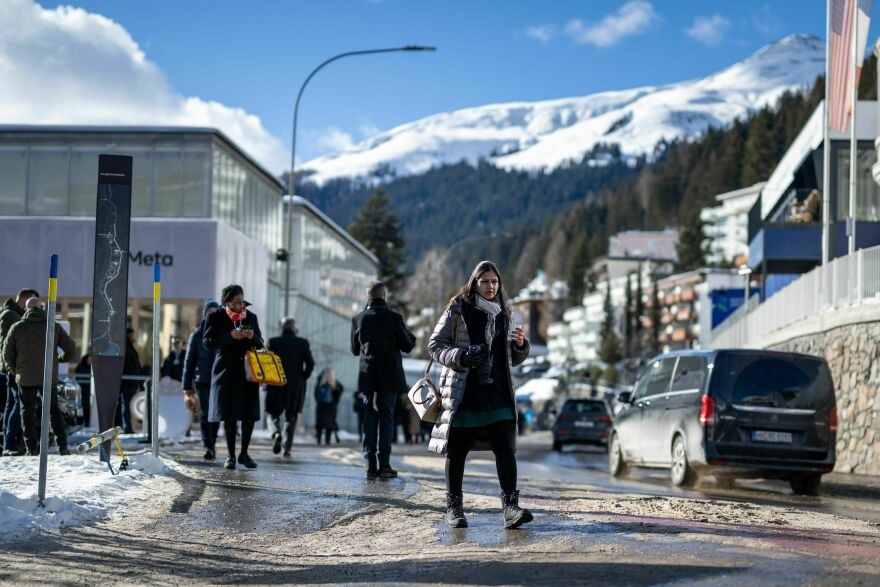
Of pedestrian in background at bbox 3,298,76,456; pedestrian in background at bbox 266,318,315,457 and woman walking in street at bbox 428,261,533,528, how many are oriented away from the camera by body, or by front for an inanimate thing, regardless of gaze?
2

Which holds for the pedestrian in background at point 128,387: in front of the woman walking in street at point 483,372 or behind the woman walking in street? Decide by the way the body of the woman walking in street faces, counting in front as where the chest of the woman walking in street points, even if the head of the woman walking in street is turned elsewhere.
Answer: behind

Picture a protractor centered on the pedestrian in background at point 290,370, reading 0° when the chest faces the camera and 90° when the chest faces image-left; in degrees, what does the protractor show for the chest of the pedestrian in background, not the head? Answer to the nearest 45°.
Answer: approximately 180°

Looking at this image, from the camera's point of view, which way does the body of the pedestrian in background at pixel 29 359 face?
away from the camera

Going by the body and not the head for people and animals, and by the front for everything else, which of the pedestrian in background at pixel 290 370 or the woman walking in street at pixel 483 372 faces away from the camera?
the pedestrian in background

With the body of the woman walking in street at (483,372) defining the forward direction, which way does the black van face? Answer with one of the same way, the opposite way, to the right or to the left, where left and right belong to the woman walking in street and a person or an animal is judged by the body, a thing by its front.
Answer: the opposite way

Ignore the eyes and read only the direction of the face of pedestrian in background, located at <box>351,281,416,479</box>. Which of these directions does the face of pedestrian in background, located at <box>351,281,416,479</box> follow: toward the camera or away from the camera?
away from the camera

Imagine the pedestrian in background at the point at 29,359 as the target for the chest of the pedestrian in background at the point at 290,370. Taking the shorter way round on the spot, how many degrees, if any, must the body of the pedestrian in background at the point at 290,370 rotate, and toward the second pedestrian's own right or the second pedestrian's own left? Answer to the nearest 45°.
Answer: approximately 135° to the second pedestrian's own left

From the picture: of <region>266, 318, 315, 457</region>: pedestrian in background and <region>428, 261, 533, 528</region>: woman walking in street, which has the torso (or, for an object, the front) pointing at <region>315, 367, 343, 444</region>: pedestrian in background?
<region>266, 318, 315, 457</region>: pedestrian in background

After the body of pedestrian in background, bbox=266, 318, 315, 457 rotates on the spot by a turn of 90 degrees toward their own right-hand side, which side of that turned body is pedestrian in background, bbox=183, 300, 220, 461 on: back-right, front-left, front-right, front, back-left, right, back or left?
back-right
